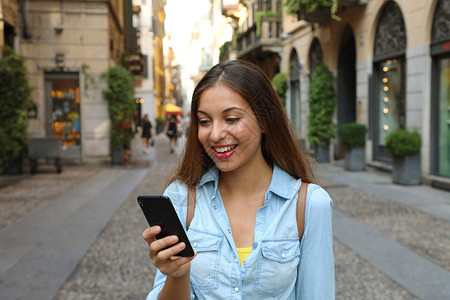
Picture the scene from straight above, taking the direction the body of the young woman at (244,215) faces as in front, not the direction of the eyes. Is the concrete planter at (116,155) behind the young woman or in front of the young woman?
behind

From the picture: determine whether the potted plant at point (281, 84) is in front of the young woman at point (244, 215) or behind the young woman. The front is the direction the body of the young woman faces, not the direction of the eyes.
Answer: behind

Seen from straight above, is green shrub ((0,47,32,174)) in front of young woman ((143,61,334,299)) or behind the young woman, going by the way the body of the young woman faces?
behind

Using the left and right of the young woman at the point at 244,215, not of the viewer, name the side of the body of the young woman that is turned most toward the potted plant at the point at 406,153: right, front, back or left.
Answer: back

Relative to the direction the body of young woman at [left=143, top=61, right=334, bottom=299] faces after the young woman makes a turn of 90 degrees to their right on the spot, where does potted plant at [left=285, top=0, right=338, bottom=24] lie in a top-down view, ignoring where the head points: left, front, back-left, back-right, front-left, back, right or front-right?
right

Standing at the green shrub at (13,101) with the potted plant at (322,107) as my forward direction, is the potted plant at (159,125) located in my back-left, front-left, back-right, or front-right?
front-left

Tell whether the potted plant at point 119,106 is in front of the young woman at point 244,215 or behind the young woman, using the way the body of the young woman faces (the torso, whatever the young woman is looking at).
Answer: behind

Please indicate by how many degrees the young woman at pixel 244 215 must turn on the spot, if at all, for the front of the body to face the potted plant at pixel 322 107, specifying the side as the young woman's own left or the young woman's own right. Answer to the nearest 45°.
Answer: approximately 180°

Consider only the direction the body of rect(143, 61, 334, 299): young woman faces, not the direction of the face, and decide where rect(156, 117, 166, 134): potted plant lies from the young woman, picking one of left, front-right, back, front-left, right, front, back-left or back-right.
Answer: back

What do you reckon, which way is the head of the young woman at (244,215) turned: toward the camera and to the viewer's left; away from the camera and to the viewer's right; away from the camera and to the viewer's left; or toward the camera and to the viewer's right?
toward the camera and to the viewer's left

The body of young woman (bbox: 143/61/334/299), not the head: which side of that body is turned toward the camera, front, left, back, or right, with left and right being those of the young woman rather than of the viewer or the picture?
front

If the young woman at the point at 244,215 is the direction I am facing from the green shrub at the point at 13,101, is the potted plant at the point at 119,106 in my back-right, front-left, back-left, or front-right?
back-left
